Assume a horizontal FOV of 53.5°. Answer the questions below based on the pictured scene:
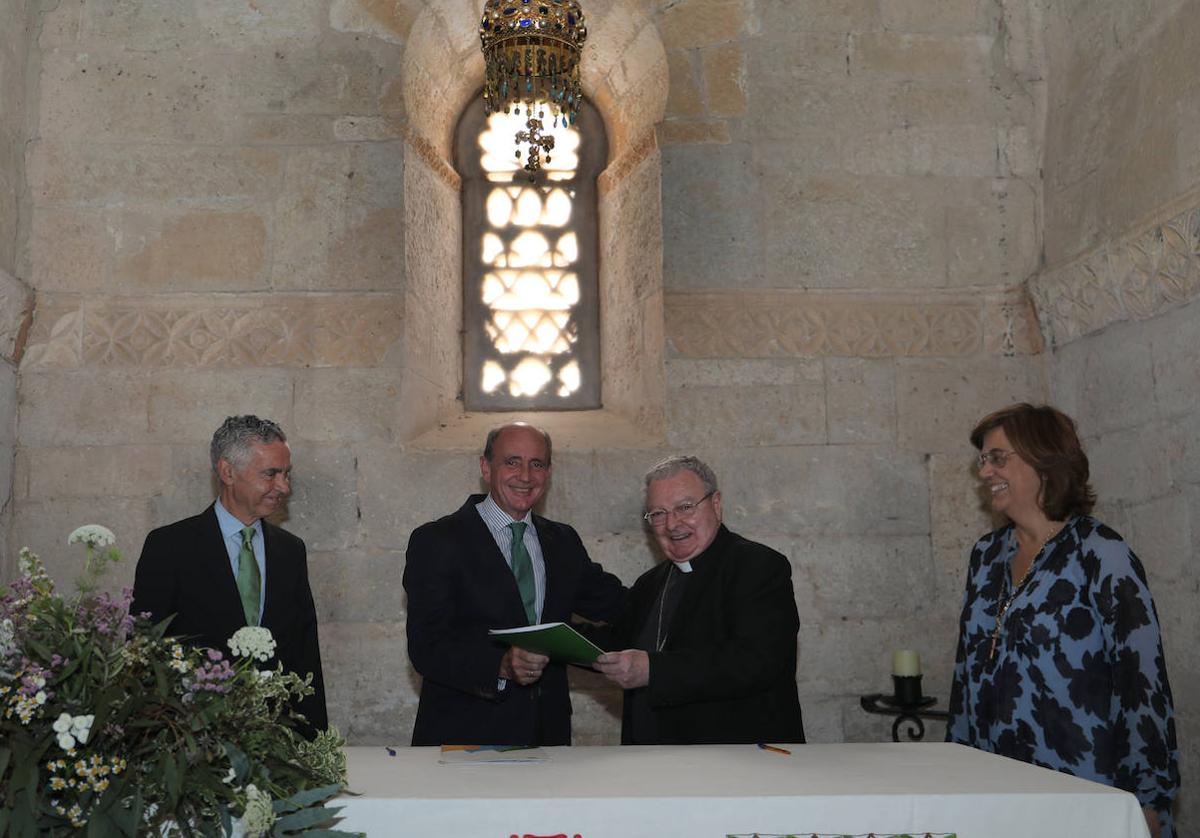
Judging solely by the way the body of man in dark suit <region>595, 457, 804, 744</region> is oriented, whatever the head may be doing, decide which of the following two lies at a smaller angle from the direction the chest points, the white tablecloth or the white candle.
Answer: the white tablecloth

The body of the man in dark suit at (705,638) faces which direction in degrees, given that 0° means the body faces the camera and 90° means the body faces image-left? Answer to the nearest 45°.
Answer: approximately 45°

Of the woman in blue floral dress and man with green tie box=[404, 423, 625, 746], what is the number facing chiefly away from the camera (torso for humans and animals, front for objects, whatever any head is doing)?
0

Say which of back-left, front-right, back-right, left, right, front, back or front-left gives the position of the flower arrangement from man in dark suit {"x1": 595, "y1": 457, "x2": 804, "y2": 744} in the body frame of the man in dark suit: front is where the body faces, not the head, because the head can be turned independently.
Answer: front

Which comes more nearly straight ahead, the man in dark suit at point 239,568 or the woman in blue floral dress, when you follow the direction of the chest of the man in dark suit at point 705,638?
the man in dark suit

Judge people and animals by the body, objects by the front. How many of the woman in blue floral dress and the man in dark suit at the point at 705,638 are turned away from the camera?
0

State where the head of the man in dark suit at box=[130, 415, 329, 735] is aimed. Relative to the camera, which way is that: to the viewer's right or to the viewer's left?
to the viewer's right

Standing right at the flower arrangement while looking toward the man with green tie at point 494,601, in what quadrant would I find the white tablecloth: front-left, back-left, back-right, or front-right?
front-right

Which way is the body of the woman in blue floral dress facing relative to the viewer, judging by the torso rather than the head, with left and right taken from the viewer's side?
facing the viewer and to the left of the viewer

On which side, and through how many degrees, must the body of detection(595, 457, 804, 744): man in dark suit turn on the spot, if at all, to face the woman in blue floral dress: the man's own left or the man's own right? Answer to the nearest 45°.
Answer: approximately 135° to the man's own left

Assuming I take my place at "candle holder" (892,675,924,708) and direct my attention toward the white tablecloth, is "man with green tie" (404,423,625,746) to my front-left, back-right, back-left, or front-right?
front-right

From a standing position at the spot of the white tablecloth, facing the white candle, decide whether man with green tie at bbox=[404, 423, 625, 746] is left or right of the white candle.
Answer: left

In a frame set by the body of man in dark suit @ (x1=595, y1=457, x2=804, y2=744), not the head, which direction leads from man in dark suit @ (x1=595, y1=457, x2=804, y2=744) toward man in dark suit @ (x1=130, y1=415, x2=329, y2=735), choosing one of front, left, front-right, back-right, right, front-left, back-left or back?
front-right

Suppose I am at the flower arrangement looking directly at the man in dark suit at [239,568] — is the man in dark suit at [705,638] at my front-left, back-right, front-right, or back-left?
front-right

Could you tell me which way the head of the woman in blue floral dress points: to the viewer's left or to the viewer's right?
to the viewer's left

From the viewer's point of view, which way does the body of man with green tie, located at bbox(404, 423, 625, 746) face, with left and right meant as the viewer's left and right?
facing the viewer and to the right of the viewer
